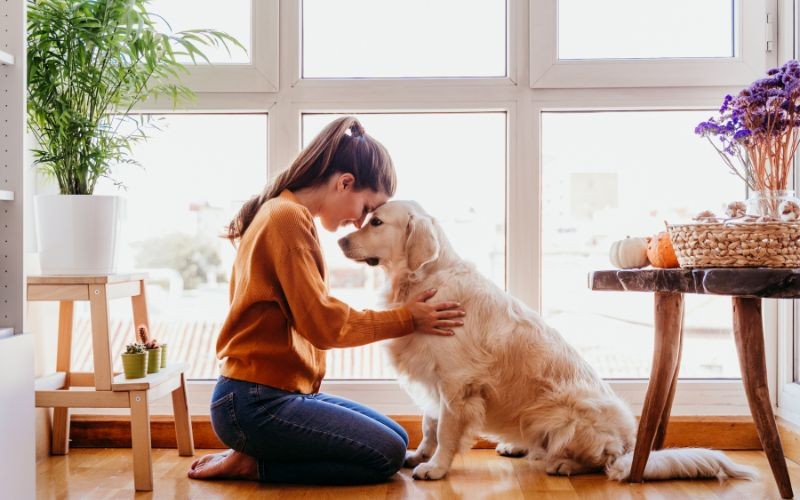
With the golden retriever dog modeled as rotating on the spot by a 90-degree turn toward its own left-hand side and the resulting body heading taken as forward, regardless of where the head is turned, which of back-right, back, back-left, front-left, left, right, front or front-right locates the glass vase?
left

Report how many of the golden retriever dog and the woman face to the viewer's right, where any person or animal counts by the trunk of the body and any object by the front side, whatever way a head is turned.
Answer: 1

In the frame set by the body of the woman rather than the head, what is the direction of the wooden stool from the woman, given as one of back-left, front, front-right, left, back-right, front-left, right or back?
back

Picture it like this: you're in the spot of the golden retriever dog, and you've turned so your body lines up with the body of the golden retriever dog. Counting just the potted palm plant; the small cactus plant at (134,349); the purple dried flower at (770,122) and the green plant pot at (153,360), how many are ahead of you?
3

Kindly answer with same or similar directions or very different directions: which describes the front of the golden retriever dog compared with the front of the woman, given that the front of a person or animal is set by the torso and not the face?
very different directions

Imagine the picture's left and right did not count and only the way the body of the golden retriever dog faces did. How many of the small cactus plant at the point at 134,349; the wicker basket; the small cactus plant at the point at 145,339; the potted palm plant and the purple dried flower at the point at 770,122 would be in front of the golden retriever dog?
3

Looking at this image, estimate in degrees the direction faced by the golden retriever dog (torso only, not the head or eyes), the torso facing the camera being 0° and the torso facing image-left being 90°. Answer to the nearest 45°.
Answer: approximately 90°

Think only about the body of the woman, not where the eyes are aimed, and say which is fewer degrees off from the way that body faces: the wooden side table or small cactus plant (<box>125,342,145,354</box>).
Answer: the wooden side table

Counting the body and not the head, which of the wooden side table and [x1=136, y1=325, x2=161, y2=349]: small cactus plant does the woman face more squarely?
the wooden side table

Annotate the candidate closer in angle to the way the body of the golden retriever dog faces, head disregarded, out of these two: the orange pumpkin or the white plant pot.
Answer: the white plant pot

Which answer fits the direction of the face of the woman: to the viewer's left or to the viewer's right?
to the viewer's right

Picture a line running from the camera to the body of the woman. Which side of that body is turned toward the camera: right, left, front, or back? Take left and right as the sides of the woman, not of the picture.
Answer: right

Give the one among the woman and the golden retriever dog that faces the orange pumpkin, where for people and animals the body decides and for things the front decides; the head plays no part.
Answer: the woman

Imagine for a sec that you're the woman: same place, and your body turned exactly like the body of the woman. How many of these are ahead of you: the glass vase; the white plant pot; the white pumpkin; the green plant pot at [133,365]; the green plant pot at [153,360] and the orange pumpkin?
3

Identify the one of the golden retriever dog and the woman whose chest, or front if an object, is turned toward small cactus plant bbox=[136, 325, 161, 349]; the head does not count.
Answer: the golden retriever dog
